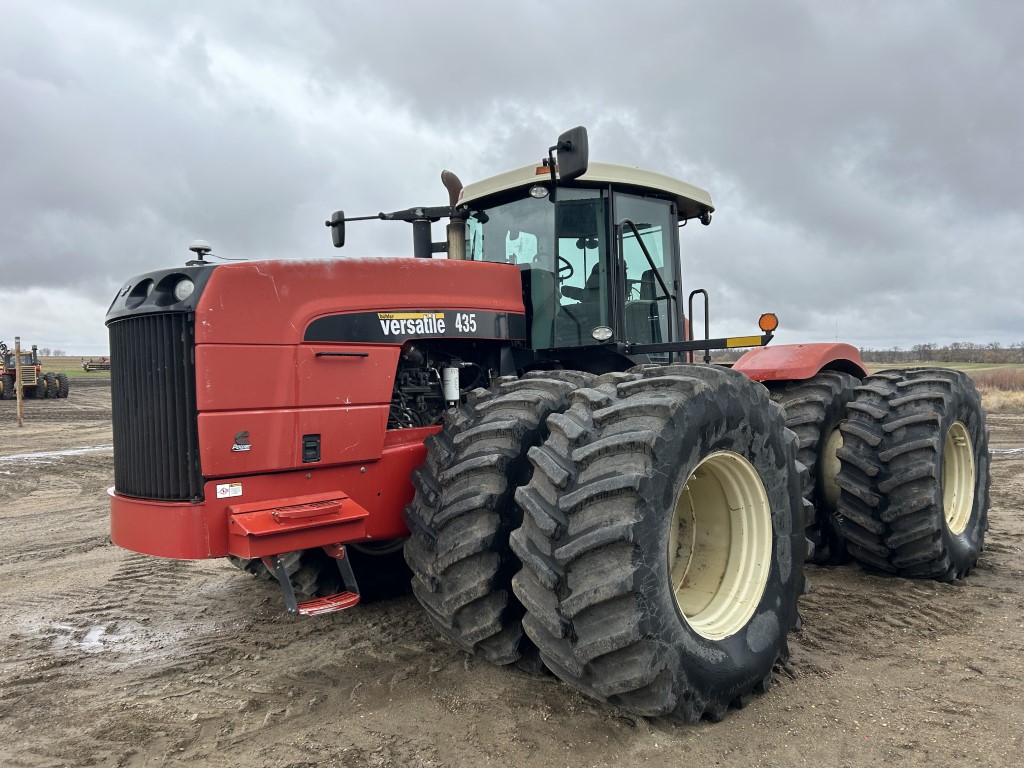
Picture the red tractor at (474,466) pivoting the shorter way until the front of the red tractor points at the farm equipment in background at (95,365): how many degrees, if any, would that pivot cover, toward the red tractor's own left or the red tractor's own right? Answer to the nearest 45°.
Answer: approximately 90° to the red tractor's own right

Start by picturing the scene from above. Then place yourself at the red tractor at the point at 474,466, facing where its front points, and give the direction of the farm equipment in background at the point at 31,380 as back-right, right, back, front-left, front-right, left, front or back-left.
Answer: right
